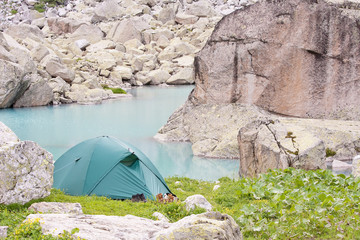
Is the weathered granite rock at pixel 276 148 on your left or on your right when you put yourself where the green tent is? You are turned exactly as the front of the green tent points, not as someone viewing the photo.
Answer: on your left

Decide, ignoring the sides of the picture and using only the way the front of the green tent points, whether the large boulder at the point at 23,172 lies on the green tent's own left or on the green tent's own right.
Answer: on the green tent's own right

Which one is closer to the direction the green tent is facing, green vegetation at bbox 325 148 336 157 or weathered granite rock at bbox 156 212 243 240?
the weathered granite rock

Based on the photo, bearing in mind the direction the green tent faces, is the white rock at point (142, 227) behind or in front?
in front

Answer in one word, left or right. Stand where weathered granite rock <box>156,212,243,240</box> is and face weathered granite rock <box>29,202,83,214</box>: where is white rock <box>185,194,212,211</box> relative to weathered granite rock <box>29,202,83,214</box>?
right

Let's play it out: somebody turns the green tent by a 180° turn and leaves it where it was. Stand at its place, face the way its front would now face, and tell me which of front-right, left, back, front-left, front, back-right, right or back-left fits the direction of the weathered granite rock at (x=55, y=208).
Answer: back-left

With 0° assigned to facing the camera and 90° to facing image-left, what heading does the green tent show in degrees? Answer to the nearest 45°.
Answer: approximately 315°

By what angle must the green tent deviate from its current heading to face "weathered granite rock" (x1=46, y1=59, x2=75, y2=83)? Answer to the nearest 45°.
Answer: approximately 135° to its left

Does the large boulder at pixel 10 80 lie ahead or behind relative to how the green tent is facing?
behind

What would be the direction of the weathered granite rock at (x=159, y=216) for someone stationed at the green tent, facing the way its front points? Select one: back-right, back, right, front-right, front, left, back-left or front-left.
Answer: front-right
